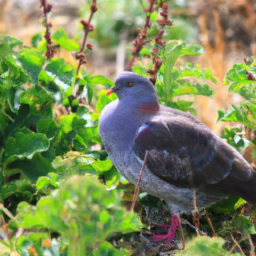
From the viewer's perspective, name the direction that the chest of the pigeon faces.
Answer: to the viewer's left
